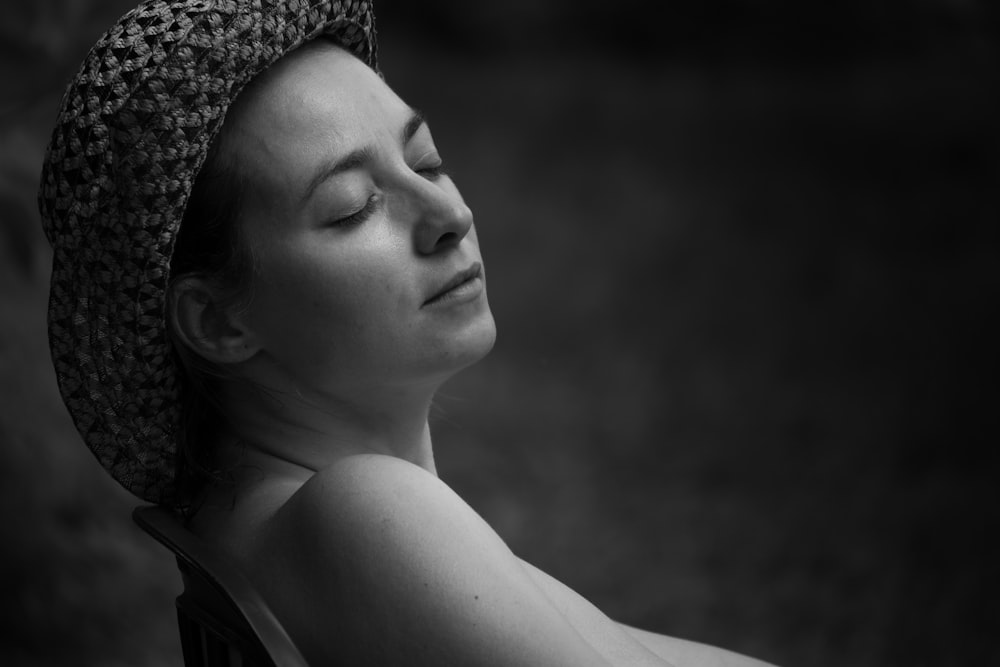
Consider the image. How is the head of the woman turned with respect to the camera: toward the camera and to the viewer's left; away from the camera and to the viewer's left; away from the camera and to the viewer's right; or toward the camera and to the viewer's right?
toward the camera and to the viewer's right

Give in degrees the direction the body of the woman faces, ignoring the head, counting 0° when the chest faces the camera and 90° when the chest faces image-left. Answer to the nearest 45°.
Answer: approximately 270°
